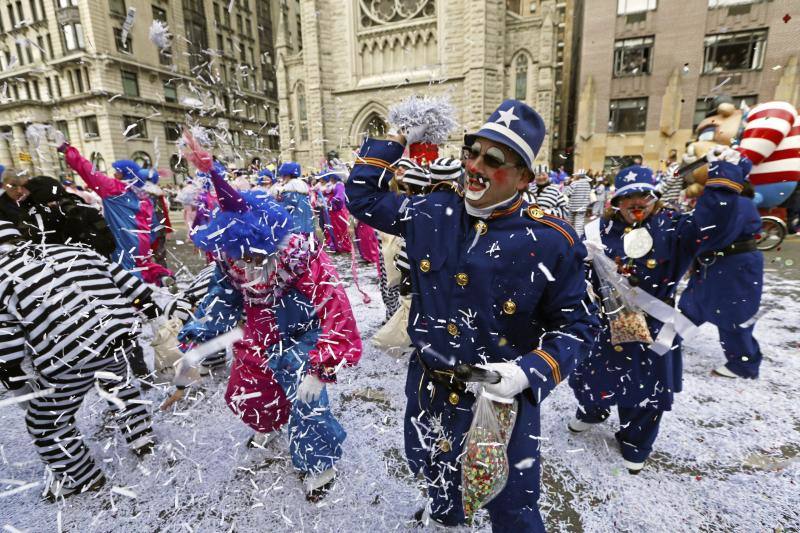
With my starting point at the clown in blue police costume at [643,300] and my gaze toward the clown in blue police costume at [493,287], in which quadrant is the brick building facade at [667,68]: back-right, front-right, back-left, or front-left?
back-right

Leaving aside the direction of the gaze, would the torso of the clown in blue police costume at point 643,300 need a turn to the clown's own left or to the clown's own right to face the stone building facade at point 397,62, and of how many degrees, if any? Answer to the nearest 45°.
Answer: approximately 135° to the clown's own right

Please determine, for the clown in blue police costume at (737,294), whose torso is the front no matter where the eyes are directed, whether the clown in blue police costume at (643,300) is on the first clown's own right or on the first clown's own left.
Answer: on the first clown's own left

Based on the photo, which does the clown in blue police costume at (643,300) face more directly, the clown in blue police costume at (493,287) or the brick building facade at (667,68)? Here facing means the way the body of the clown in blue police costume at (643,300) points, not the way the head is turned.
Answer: the clown in blue police costume

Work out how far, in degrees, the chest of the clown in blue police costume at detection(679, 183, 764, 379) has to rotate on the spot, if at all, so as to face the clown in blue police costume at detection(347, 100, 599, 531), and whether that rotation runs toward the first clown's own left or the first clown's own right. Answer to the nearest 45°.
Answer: approximately 90° to the first clown's own left

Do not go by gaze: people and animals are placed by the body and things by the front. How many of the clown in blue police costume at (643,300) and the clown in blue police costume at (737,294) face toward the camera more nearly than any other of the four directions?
1

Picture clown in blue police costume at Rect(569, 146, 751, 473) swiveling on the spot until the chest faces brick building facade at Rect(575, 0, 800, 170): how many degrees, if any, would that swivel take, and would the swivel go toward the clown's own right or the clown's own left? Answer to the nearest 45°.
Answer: approximately 180°
